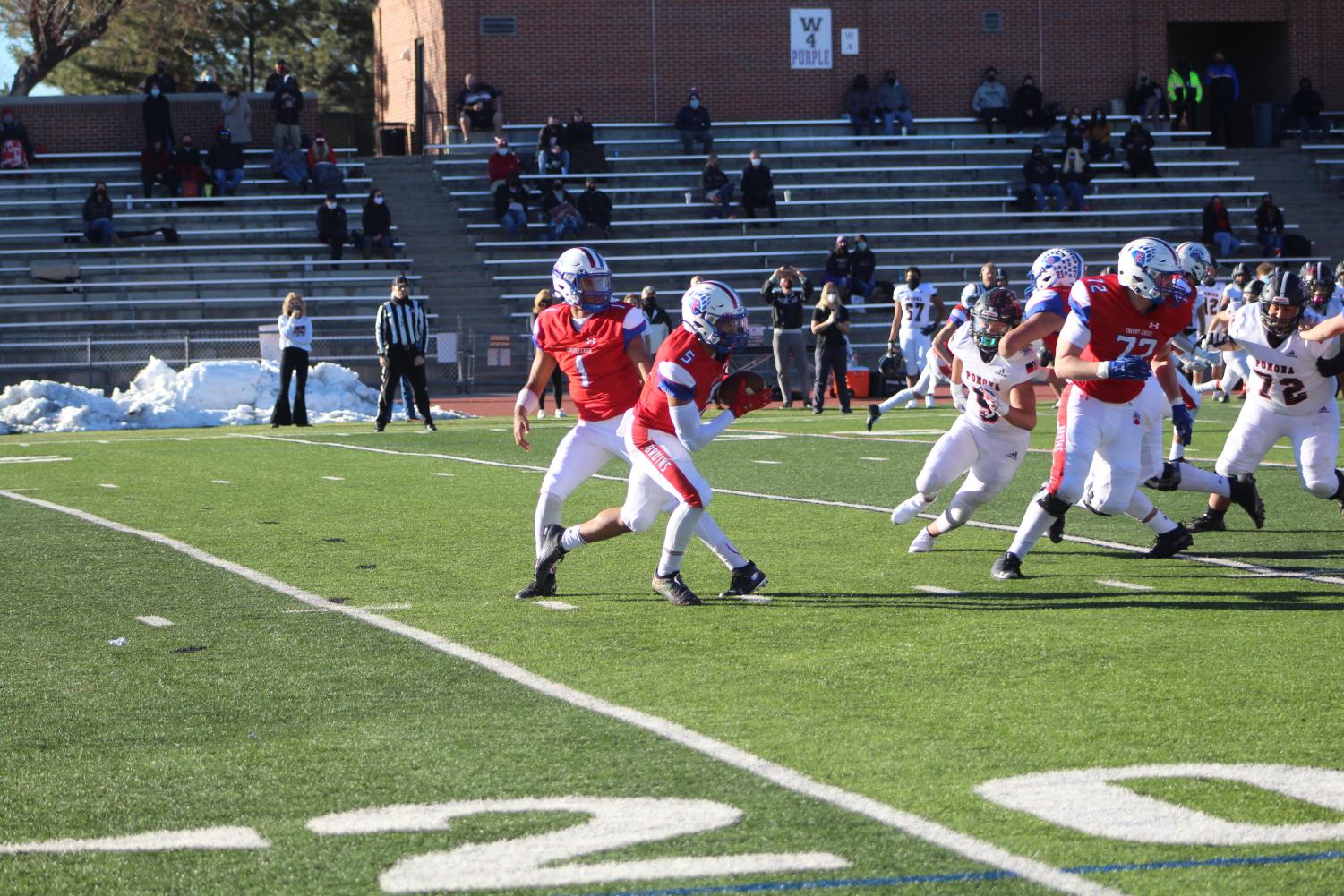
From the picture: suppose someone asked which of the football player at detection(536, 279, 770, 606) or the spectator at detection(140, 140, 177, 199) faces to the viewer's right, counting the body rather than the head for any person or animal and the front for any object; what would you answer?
the football player

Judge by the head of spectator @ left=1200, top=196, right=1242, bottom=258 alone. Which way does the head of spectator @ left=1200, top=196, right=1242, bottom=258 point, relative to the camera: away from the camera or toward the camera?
toward the camera

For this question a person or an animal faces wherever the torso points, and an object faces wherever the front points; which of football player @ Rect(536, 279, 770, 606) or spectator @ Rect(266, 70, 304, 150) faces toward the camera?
the spectator

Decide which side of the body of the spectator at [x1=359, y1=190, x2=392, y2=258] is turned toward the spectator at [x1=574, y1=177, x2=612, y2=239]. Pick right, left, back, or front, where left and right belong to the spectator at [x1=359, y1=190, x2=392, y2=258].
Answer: left

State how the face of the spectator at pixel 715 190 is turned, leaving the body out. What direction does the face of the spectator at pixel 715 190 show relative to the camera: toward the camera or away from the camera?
toward the camera

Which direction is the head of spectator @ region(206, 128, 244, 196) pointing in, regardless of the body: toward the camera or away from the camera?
toward the camera

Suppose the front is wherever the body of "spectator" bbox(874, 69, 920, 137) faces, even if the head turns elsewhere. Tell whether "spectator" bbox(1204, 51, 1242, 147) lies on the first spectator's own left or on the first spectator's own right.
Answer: on the first spectator's own left

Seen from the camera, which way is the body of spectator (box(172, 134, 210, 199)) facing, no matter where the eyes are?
toward the camera

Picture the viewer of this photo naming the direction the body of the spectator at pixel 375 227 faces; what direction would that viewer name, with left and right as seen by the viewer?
facing the viewer

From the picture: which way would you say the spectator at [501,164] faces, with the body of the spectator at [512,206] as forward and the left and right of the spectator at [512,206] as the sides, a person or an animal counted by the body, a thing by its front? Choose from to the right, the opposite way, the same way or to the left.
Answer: the same way

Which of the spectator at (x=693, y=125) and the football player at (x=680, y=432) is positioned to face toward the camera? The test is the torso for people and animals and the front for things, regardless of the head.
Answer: the spectator

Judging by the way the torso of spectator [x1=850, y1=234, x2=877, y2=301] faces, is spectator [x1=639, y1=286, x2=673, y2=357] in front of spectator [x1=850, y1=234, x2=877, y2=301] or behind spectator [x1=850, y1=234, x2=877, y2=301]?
in front

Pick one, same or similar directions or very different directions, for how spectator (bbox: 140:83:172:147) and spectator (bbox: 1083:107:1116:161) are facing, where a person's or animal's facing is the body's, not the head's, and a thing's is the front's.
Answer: same or similar directions

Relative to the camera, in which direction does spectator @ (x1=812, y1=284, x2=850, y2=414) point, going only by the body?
toward the camera

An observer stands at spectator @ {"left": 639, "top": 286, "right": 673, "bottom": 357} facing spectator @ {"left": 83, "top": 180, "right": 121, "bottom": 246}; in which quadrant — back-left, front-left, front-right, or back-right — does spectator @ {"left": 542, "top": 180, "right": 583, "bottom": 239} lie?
front-right

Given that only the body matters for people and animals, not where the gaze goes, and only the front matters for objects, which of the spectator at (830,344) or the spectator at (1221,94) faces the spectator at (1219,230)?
the spectator at (1221,94)
